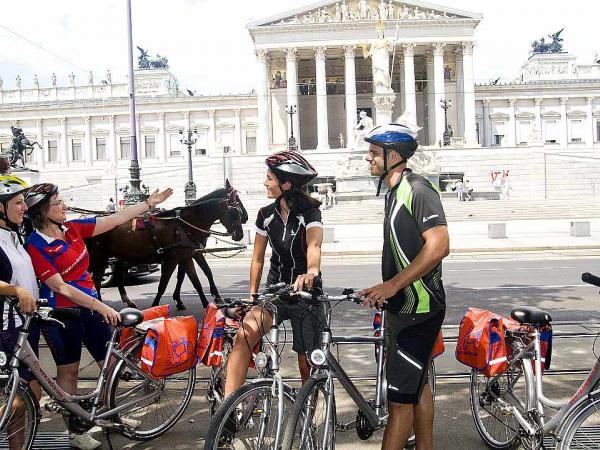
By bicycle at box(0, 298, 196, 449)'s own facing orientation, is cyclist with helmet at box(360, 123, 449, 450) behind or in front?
behind

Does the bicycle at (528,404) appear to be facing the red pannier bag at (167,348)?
no

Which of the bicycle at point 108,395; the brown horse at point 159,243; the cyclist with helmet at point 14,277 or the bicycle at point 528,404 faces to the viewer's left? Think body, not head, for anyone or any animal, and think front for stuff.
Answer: the bicycle at point 108,395

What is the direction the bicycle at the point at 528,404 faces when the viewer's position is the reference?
facing the viewer and to the right of the viewer

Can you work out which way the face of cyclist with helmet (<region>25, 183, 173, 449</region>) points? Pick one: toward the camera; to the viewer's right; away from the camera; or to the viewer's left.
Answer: to the viewer's right

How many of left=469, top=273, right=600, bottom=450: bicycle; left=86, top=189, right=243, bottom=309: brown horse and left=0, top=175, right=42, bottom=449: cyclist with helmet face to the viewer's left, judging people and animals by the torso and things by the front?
0

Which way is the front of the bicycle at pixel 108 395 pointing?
to the viewer's left

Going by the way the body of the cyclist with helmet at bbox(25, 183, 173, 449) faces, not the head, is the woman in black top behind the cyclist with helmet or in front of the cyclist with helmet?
in front

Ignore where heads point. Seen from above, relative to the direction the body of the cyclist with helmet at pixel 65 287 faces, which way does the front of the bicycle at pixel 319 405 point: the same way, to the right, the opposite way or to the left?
to the right

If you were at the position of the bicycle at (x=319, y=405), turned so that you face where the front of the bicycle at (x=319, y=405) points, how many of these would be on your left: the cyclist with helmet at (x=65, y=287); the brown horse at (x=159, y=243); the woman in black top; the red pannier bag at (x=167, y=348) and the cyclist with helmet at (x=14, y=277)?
0

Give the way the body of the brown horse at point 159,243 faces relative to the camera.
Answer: to the viewer's right

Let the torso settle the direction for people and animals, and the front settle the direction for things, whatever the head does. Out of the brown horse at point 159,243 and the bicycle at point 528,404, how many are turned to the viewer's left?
0
